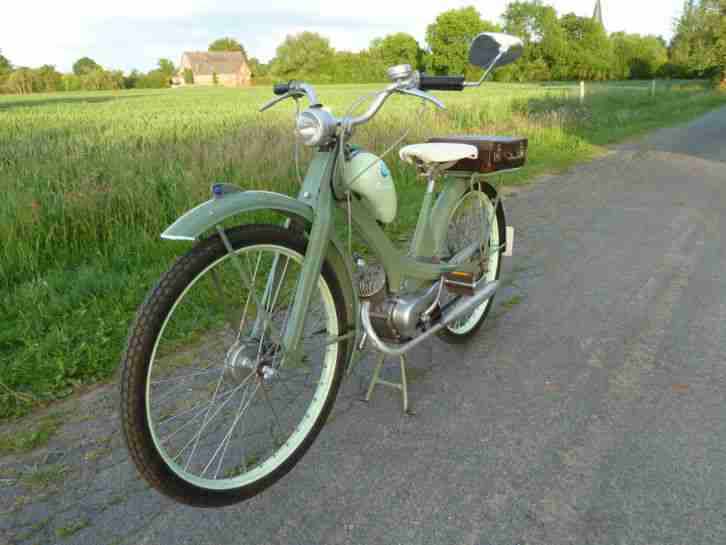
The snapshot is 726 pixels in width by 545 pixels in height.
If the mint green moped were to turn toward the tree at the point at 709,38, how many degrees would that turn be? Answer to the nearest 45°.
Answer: approximately 180°

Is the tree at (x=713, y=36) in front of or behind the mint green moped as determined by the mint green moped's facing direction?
behind

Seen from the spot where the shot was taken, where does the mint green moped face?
facing the viewer and to the left of the viewer
